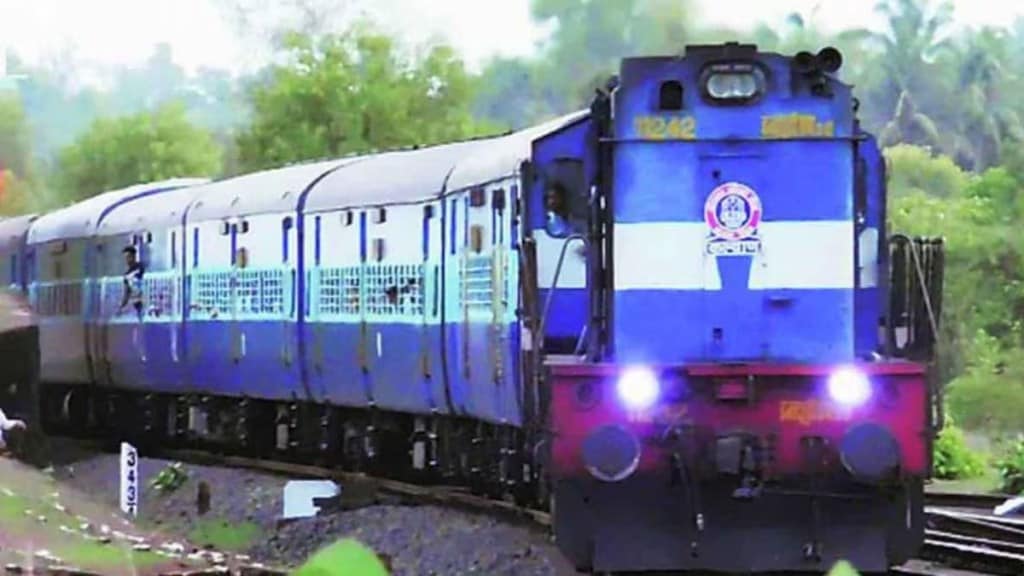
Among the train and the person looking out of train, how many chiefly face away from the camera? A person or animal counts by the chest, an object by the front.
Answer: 0

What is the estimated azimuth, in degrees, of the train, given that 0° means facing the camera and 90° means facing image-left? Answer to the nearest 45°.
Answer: approximately 315°

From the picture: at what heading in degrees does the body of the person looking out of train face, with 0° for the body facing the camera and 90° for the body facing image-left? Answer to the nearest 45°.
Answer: approximately 45°

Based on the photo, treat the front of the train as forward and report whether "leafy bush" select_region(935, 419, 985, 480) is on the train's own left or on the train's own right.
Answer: on the train's own left

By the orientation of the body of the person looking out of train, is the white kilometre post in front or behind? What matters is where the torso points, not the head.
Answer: in front

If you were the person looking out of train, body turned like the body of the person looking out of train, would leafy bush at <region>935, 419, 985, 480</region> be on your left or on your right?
on your left
